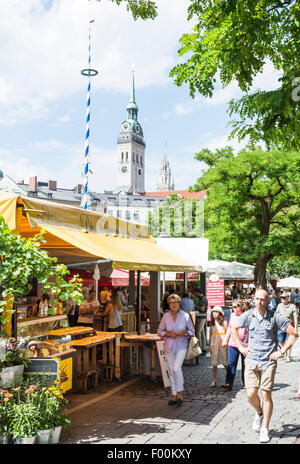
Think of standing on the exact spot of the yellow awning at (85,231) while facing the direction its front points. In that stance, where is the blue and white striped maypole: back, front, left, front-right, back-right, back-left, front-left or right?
back-left

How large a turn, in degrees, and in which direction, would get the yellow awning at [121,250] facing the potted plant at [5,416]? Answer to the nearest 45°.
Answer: approximately 45° to its right

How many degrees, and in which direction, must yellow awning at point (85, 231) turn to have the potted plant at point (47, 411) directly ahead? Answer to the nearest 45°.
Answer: approximately 45° to its right

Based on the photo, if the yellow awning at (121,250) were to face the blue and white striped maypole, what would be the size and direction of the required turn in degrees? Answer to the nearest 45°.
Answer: approximately 135° to its left

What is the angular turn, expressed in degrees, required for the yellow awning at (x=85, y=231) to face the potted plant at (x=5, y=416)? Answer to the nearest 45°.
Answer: approximately 45° to its right

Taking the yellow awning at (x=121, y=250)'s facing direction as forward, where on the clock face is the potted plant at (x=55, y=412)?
The potted plant is roughly at 2 o'clock from the yellow awning.

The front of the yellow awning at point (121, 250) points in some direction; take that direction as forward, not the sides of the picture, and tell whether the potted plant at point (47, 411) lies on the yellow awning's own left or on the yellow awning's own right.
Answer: on the yellow awning's own right

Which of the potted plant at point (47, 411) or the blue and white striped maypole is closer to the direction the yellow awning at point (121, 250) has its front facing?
the potted plant

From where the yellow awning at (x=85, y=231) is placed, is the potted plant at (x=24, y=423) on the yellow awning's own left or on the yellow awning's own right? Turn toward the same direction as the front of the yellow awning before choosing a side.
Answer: on the yellow awning's own right

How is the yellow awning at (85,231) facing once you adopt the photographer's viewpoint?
facing the viewer and to the right of the viewer
